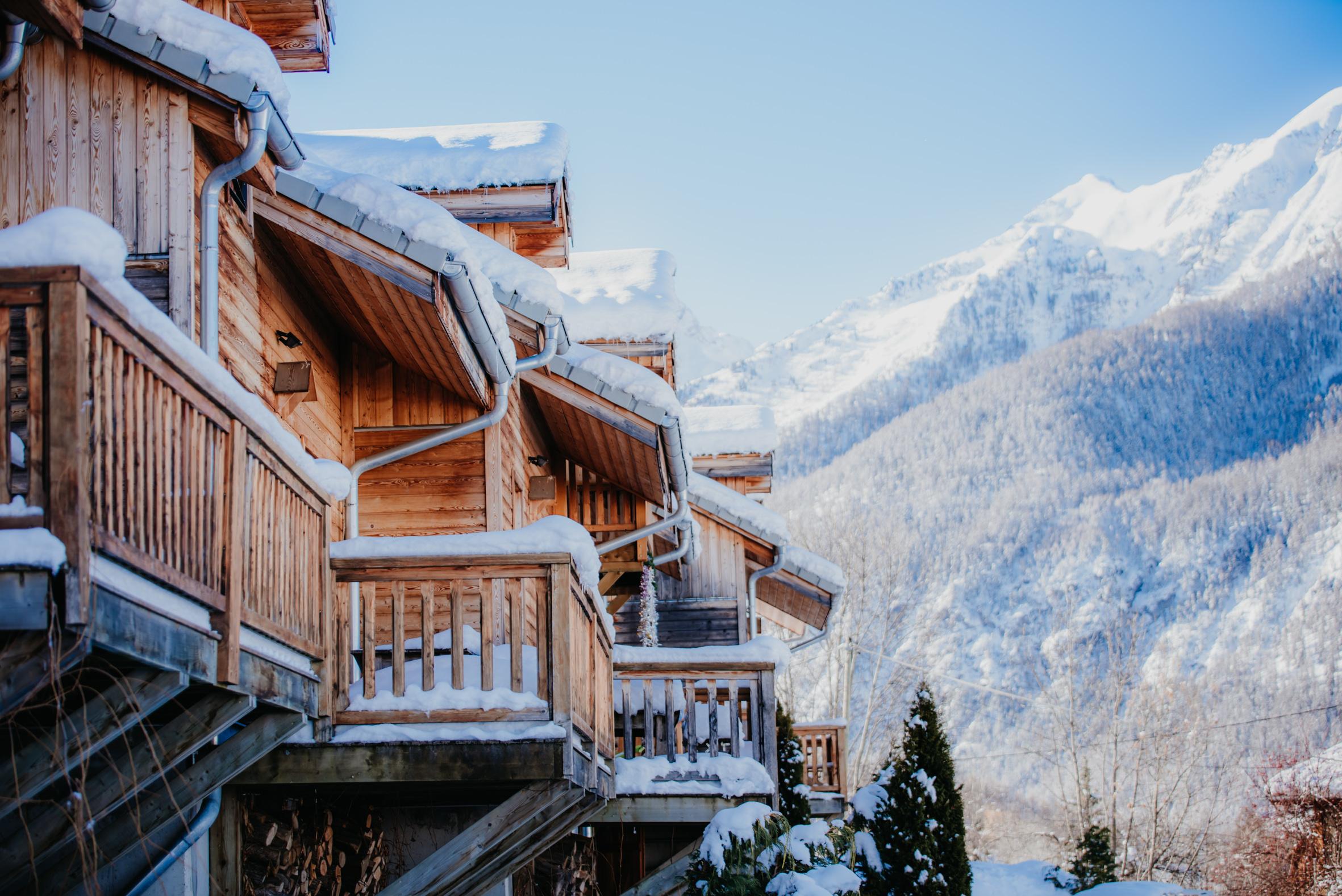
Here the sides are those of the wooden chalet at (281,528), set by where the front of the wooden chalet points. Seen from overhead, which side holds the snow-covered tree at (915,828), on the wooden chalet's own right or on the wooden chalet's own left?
on the wooden chalet's own left

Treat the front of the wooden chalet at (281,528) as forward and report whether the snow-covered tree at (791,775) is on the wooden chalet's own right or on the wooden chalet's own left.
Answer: on the wooden chalet's own left

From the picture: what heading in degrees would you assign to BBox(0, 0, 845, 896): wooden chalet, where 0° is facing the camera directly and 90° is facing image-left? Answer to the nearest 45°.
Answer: approximately 270°
